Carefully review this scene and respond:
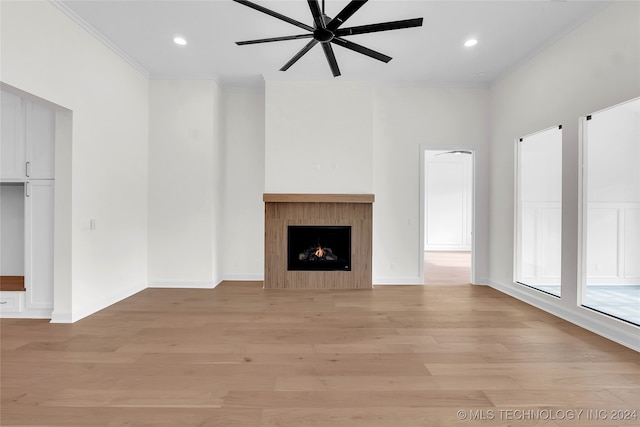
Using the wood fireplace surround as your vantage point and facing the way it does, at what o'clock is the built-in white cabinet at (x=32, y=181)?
The built-in white cabinet is roughly at 2 o'clock from the wood fireplace surround.

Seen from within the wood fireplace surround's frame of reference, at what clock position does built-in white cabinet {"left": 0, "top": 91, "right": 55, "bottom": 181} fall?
The built-in white cabinet is roughly at 2 o'clock from the wood fireplace surround.

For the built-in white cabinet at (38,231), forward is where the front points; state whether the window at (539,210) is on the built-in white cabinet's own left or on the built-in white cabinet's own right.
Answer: on the built-in white cabinet's own left

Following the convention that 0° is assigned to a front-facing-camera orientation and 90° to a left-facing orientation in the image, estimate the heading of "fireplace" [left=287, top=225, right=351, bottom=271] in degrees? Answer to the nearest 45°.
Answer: approximately 0°

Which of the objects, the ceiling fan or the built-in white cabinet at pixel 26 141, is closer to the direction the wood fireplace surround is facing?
the ceiling fan

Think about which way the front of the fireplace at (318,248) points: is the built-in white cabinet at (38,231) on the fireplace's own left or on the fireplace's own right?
on the fireplace's own right

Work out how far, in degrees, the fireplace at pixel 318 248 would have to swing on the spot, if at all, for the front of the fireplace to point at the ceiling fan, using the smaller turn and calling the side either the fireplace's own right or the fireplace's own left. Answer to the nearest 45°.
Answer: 0° — it already faces it
